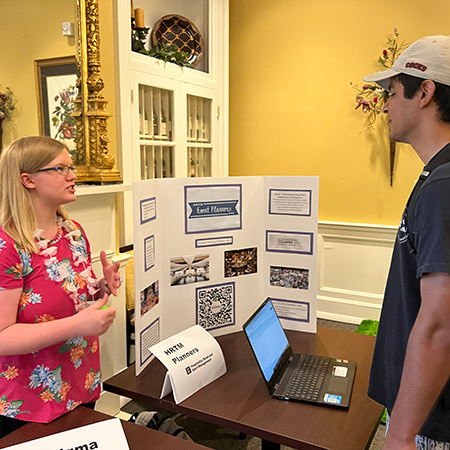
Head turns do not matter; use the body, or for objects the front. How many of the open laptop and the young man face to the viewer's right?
1

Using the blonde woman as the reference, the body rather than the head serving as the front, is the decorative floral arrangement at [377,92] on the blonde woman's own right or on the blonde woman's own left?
on the blonde woman's own left

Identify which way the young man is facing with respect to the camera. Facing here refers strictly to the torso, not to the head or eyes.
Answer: to the viewer's left

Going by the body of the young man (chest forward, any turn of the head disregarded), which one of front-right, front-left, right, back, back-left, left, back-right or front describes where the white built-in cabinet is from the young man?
front-right

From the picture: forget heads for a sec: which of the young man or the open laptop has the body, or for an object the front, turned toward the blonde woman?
the young man

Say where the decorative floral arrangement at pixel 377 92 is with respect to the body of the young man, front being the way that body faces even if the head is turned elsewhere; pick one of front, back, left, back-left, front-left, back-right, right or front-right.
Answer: right

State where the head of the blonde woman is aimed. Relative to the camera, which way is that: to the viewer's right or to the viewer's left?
to the viewer's right

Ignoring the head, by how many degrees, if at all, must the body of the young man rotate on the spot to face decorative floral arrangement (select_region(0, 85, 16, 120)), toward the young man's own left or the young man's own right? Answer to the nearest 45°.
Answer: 0° — they already face it

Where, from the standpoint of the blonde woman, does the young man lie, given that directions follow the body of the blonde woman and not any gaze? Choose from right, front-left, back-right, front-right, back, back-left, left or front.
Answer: front

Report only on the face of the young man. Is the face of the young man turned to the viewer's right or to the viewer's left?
to the viewer's left

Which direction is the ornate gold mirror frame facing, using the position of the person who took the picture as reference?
facing the viewer and to the right of the viewer

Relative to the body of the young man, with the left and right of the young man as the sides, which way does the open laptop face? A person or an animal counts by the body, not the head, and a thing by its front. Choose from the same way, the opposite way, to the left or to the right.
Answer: the opposite way
